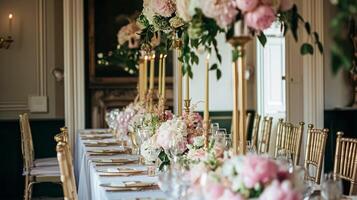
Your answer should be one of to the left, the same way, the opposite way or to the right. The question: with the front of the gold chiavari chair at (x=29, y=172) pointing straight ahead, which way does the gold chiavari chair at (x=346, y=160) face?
the opposite way

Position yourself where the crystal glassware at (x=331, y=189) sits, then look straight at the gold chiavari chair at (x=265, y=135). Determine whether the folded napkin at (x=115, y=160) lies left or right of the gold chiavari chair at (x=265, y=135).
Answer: left

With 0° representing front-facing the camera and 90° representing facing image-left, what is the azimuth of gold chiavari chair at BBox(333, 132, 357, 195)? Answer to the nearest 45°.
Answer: approximately 45°

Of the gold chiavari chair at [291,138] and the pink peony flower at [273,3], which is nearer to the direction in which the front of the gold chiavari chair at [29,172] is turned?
the gold chiavari chair

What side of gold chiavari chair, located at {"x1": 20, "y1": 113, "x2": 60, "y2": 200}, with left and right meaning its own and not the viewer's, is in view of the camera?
right

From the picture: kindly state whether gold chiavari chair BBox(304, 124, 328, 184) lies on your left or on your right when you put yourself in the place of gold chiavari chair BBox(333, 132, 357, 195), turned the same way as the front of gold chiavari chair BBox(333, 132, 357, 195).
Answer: on your right

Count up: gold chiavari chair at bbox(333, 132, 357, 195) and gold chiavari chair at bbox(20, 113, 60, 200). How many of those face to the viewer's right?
1

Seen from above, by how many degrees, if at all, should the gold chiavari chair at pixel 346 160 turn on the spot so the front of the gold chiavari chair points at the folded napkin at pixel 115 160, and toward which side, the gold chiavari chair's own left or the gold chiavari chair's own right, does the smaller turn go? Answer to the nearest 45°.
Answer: approximately 45° to the gold chiavari chair's own right
